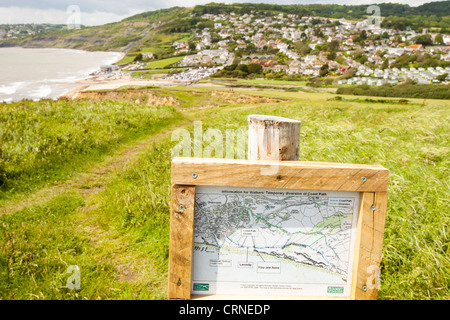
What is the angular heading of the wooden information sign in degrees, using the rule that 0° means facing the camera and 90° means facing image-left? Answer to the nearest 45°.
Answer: approximately 0°
